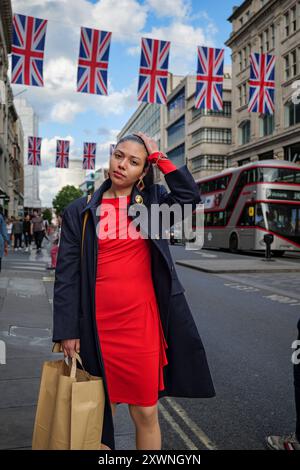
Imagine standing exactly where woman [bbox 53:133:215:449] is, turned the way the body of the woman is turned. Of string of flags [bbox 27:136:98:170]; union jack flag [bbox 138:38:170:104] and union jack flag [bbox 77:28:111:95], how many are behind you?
3

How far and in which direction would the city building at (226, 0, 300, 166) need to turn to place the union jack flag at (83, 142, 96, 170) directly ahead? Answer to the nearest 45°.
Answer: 0° — it already faces it

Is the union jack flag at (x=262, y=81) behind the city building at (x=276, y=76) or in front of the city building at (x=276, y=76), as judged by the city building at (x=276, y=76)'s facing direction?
in front

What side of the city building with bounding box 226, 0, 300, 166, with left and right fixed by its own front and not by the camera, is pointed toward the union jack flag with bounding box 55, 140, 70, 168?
front

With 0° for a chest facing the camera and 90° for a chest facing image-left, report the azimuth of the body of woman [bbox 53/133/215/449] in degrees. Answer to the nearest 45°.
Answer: approximately 0°

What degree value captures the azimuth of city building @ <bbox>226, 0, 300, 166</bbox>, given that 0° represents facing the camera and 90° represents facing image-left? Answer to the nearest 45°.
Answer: approximately 45°
